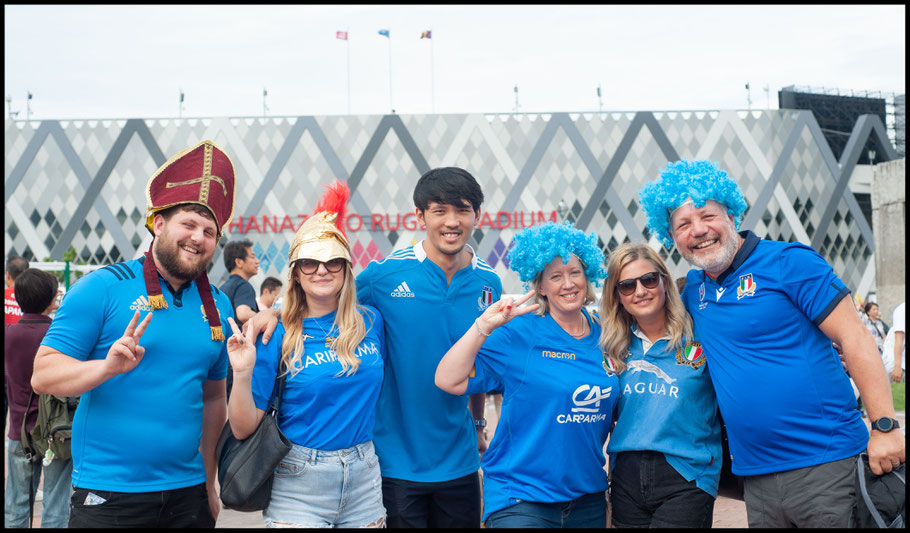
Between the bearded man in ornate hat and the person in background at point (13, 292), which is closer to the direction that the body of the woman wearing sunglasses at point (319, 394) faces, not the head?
the bearded man in ornate hat

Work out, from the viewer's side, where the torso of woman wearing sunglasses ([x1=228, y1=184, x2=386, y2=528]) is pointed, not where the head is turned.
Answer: toward the camera

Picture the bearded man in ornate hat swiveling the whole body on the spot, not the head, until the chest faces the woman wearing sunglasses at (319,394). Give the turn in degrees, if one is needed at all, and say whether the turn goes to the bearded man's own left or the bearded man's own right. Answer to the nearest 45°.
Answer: approximately 45° to the bearded man's own left

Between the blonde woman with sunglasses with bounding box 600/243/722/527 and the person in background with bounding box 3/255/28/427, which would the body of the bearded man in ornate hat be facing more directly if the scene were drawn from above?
the blonde woman with sunglasses

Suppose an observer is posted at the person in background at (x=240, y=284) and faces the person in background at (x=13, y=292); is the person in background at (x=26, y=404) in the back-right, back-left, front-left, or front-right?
front-left

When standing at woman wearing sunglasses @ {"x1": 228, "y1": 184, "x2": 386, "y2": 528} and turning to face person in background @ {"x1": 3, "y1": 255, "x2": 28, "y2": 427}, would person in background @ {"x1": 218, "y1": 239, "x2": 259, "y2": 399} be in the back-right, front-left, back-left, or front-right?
front-right

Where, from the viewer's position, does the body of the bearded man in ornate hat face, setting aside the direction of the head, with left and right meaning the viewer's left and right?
facing the viewer and to the right of the viewer

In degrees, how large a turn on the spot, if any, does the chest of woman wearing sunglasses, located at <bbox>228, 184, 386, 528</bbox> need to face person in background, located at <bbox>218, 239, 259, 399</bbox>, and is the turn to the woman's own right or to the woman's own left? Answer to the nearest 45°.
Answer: approximately 180°

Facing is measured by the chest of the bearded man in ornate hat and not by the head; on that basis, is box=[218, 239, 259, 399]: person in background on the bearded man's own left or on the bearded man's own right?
on the bearded man's own left

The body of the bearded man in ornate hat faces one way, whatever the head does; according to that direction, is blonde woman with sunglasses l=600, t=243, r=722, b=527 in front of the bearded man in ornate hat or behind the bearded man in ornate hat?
in front

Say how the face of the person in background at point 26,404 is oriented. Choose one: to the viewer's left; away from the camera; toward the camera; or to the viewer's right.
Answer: away from the camera

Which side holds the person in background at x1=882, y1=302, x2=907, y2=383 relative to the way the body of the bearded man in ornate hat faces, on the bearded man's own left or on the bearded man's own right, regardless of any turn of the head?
on the bearded man's own left
